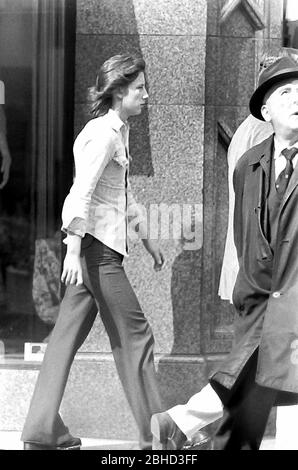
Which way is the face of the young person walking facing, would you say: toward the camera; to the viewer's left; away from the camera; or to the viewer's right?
to the viewer's right

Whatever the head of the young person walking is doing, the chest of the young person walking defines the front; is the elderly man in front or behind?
in front

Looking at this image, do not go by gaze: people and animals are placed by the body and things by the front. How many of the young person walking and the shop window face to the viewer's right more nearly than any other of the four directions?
1

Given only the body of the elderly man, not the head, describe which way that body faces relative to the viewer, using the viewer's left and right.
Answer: facing the viewer and to the right of the viewer

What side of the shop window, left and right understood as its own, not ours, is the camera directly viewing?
front

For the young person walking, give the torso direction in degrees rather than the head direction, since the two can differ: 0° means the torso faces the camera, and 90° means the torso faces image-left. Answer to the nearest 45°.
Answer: approximately 270°

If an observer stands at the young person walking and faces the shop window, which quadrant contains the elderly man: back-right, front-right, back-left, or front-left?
back-right

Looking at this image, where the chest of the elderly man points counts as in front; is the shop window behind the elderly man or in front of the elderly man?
behind

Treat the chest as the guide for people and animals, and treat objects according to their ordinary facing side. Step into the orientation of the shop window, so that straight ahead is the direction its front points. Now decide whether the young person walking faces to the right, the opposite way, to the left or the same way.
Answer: to the left
